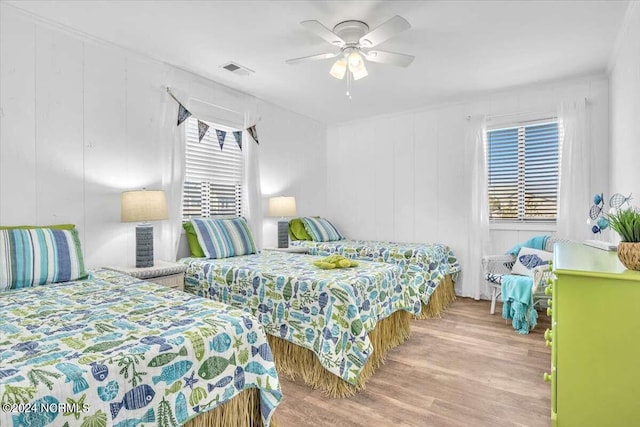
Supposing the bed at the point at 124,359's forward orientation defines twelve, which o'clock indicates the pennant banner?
The pennant banner is roughly at 8 o'clock from the bed.

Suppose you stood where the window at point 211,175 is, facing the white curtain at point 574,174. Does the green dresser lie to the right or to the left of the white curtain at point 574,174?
right

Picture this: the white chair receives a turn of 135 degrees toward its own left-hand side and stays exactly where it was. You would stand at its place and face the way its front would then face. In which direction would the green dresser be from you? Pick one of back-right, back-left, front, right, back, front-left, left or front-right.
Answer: right

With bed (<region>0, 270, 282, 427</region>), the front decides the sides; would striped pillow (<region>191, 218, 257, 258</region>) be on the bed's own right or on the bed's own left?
on the bed's own left

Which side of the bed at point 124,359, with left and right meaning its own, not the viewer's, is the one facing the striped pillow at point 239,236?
left

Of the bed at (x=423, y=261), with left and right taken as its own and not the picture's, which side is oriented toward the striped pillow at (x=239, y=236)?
right

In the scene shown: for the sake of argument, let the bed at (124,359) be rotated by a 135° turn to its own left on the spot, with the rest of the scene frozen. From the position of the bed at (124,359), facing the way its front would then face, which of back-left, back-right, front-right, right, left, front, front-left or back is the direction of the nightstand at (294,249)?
front-right

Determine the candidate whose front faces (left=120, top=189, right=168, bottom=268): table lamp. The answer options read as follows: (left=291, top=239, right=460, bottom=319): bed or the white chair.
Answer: the white chair

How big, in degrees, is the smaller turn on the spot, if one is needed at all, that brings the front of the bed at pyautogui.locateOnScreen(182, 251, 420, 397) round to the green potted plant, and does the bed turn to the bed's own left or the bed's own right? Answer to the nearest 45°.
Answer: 0° — it already faces it

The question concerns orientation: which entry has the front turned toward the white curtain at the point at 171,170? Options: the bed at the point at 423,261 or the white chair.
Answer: the white chair

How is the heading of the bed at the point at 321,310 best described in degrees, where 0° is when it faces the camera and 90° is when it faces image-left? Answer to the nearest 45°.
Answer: approximately 315°

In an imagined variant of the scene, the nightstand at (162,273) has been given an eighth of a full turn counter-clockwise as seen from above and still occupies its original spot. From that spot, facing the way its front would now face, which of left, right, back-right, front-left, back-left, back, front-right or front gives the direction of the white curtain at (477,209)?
front

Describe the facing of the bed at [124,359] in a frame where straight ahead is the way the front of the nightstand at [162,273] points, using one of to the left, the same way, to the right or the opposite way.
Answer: the same way

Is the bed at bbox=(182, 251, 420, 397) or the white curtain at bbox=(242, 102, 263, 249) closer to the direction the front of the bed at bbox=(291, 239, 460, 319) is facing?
the bed

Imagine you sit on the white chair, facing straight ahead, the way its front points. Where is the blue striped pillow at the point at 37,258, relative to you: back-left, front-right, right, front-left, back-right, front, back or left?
front

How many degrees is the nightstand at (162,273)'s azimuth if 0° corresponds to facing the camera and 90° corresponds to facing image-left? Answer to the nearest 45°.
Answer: approximately 315°

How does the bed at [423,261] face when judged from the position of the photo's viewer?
facing the viewer and to the right of the viewer
